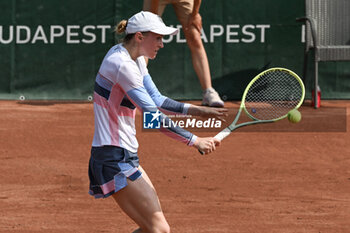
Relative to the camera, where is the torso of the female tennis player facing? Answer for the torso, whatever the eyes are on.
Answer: to the viewer's right
